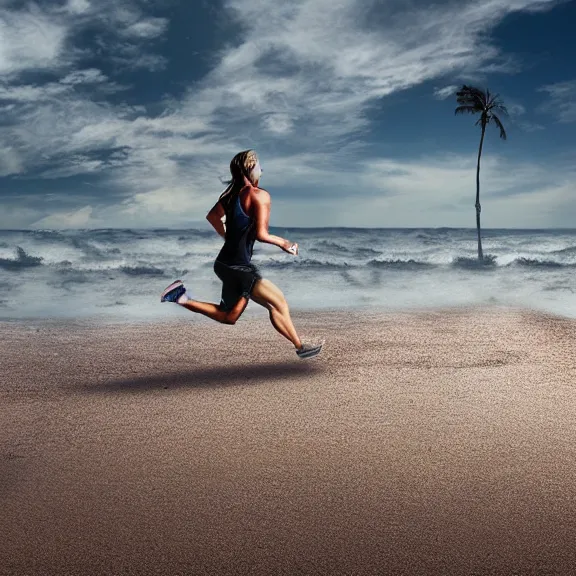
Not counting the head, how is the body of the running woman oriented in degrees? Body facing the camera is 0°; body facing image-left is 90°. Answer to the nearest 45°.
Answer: approximately 225°
